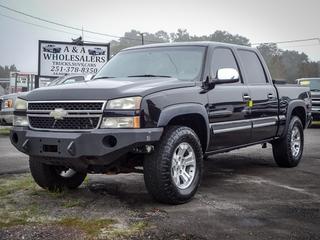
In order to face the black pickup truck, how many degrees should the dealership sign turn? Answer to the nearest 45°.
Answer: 0° — it already faces it

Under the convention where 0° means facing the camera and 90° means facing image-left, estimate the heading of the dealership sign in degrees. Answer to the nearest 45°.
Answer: approximately 0°

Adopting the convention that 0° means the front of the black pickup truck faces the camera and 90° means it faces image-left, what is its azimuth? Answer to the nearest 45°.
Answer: approximately 45°

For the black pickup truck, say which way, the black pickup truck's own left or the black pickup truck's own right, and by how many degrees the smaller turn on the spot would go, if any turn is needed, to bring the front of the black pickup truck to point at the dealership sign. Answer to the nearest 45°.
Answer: approximately 135° to the black pickup truck's own right
